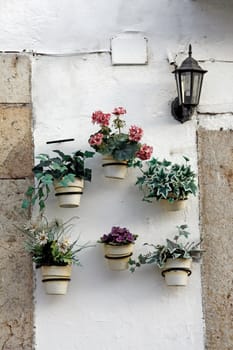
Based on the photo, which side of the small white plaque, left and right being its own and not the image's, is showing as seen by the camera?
front

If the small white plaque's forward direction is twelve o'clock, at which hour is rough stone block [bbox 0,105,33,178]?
The rough stone block is roughly at 3 o'clock from the small white plaque.

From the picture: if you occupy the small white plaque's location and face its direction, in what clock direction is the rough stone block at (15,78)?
The rough stone block is roughly at 3 o'clock from the small white plaque.
